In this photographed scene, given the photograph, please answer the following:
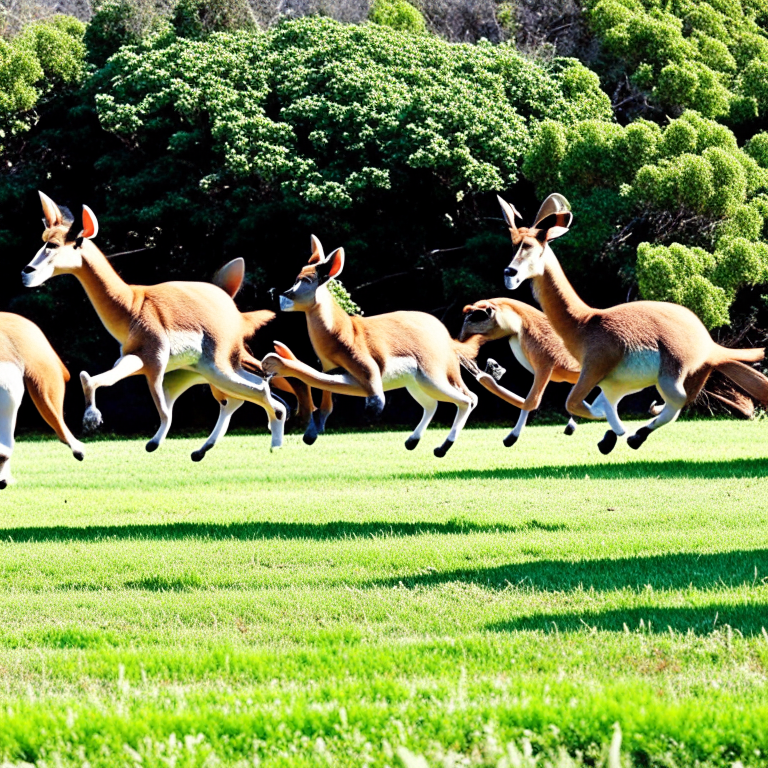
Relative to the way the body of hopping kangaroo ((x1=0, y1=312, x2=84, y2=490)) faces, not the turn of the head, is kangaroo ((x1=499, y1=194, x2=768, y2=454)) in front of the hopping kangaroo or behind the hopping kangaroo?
behind

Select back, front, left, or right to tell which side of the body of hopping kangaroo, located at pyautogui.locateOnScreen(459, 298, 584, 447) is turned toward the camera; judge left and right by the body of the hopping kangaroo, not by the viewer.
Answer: left

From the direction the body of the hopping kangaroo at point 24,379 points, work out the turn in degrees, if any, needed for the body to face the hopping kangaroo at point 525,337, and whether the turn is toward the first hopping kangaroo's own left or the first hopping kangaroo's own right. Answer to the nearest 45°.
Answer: approximately 180°

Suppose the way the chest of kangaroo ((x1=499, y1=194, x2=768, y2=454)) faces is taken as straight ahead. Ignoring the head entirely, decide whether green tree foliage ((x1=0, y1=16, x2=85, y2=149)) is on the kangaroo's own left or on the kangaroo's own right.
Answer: on the kangaroo's own right

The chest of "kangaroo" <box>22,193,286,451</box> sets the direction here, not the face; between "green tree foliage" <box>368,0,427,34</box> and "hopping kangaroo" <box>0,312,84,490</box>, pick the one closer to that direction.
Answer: the hopping kangaroo

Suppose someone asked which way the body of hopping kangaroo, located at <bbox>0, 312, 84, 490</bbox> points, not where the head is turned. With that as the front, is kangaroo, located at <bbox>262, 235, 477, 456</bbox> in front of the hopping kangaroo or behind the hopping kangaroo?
behind

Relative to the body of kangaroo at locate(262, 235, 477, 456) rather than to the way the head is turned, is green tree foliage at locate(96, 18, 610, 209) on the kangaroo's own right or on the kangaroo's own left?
on the kangaroo's own right

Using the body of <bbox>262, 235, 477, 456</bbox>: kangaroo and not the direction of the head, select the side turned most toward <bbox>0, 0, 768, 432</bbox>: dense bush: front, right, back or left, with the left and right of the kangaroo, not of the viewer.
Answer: right

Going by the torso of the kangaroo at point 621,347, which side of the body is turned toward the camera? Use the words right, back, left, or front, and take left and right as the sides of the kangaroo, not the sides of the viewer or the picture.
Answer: left

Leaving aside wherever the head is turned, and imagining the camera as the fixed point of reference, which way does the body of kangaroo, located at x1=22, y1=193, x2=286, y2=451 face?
to the viewer's left

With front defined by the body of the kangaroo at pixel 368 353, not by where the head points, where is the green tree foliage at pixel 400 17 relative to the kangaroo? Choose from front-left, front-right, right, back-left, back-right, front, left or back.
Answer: right

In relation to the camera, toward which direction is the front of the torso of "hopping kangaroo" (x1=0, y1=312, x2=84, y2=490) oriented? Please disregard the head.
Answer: to the viewer's left

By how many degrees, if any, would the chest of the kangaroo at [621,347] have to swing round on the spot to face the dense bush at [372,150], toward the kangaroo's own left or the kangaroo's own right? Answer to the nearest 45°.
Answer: approximately 90° to the kangaroo's own right

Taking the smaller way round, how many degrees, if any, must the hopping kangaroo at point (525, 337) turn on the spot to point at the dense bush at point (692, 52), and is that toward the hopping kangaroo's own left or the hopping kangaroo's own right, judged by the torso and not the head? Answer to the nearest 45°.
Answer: approximately 90° to the hopping kangaroo's own right
